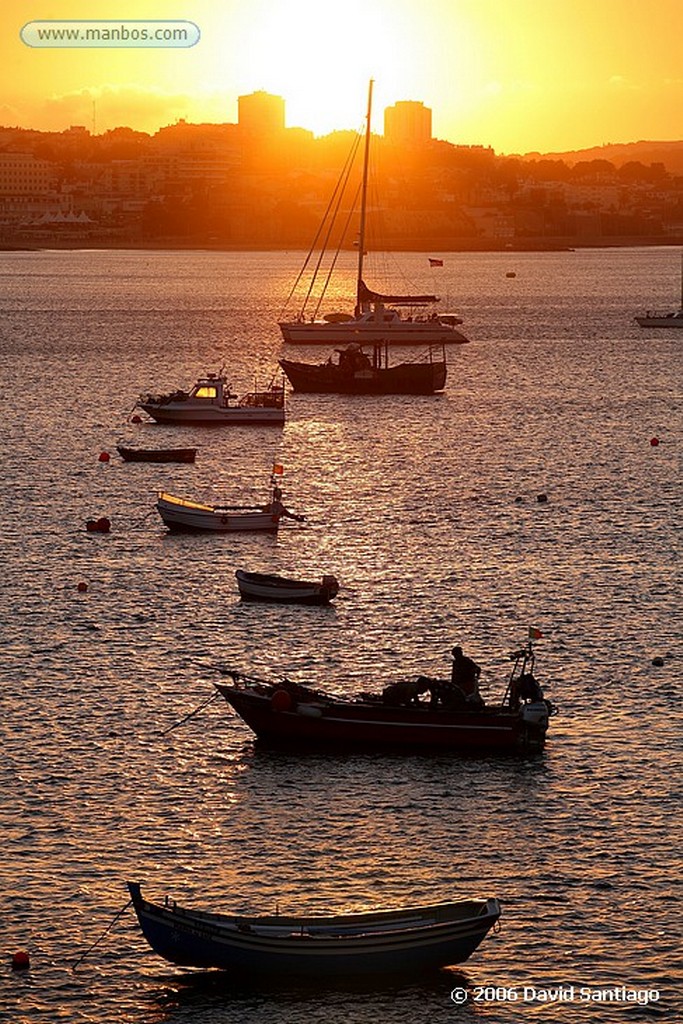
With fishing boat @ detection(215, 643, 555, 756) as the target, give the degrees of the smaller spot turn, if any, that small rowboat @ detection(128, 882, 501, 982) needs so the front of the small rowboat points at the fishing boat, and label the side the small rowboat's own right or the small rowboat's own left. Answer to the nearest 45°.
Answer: approximately 90° to the small rowboat's own right

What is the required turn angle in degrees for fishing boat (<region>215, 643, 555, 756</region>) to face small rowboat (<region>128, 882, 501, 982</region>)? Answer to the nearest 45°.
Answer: approximately 90° to its left

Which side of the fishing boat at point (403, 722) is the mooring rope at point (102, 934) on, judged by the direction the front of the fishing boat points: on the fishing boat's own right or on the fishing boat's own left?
on the fishing boat's own left

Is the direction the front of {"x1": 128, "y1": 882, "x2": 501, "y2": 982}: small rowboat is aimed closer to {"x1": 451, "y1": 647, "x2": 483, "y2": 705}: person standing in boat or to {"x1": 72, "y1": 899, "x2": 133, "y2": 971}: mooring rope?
the mooring rope

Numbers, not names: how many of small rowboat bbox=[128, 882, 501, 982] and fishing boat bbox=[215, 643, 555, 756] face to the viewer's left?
2

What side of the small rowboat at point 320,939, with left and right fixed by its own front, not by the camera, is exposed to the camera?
left

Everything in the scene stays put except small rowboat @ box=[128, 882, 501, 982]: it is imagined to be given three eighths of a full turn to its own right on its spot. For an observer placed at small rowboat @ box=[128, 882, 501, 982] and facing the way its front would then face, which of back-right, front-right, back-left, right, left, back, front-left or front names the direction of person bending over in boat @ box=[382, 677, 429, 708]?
front-left

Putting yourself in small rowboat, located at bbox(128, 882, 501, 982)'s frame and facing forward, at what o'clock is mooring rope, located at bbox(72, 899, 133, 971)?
The mooring rope is roughly at 1 o'clock from the small rowboat.

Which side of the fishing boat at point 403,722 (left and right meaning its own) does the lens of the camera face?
left

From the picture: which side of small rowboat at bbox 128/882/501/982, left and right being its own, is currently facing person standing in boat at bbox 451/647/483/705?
right
